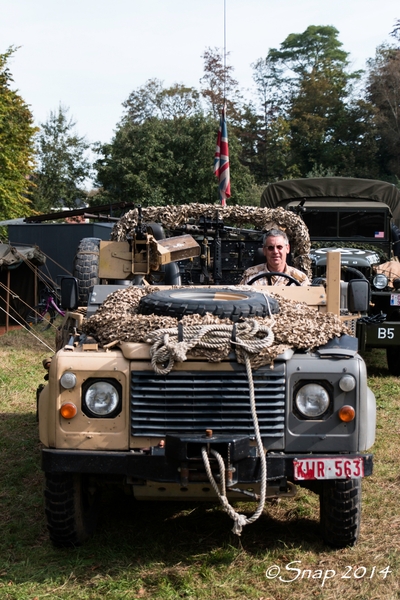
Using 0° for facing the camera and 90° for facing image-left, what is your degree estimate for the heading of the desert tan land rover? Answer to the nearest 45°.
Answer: approximately 0°

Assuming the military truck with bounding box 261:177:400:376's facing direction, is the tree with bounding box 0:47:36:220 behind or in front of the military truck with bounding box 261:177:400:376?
behind

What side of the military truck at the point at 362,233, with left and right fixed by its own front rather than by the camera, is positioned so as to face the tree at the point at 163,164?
back

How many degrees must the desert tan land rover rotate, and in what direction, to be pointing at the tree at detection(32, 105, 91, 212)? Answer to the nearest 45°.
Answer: approximately 180°

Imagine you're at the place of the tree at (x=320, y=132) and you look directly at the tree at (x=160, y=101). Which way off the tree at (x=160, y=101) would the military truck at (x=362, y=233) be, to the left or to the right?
left

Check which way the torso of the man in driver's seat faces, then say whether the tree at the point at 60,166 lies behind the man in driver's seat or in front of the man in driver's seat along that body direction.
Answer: behind

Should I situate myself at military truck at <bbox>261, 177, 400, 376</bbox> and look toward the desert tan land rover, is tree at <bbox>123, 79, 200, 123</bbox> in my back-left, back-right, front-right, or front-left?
back-right

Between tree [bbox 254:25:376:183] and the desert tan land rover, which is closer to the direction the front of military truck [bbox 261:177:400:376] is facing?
the desert tan land rover

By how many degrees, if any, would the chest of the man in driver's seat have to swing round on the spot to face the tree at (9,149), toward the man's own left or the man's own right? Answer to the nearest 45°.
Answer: approximately 135° to the man's own right

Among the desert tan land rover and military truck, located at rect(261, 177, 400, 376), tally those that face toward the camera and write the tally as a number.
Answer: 2
